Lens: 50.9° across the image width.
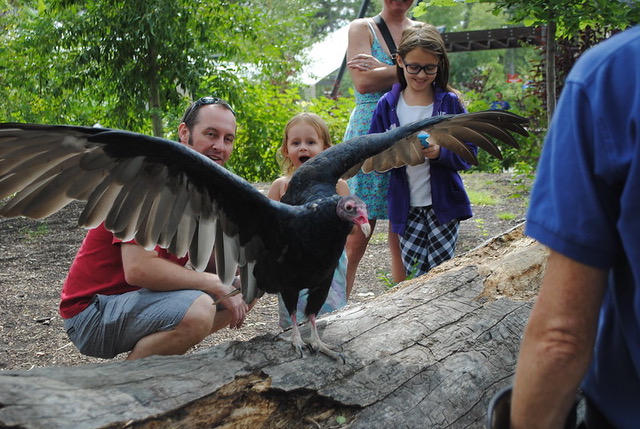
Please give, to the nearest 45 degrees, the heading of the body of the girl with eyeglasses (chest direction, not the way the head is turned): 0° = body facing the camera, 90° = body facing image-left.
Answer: approximately 0°

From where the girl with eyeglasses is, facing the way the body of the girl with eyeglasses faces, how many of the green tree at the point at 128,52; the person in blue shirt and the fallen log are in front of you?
2

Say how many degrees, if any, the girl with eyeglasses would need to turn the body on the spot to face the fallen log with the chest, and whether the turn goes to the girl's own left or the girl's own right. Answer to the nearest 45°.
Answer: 0° — they already face it

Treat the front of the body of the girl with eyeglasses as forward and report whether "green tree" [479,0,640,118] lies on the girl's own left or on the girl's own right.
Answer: on the girl's own left

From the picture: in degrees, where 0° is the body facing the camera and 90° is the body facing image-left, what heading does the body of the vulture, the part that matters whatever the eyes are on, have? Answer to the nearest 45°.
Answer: approximately 315°

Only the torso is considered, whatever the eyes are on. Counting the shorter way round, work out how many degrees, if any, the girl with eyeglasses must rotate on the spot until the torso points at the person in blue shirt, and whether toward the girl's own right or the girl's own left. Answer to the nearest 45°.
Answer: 0° — they already face them
